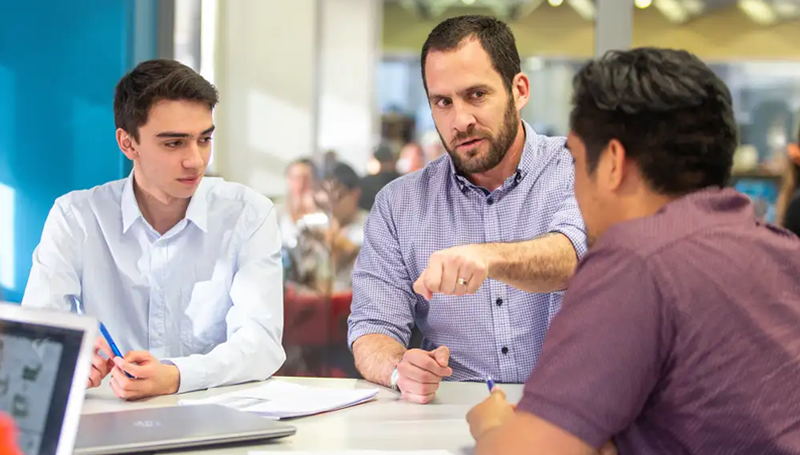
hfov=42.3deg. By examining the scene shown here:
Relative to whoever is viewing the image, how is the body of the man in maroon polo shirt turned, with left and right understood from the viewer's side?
facing away from the viewer and to the left of the viewer

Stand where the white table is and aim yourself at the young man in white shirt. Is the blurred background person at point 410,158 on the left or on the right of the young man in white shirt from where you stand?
right

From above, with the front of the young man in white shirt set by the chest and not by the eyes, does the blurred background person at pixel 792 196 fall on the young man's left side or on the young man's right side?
on the young man's left side

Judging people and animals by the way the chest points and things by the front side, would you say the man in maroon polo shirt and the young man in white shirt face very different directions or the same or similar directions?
very different directions

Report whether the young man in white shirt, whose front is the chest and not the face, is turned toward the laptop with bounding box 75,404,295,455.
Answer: yes

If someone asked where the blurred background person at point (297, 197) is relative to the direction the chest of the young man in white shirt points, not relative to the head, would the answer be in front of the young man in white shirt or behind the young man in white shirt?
behind

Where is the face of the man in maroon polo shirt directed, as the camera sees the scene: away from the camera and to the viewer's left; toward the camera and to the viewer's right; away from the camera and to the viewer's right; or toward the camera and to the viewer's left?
away from the camera and to the viewer's left

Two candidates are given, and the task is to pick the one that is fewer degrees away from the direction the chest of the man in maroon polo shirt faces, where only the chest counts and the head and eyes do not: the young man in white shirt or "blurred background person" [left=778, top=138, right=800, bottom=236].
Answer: the young man in white shirt

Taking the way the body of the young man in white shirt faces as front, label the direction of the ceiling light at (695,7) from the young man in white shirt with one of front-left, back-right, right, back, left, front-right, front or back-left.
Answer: back-left

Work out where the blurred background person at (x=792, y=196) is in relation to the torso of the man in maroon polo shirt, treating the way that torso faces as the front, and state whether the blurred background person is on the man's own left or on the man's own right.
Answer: on the man's own right

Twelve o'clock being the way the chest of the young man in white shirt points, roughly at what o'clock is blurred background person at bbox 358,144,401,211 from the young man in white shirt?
The blurred background person is roughly at 7 o'clock from the young man in white shirt.

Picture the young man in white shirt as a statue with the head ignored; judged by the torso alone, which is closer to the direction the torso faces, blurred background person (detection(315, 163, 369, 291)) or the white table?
the white table

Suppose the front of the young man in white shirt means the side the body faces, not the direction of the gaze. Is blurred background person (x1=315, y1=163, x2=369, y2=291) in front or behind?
behind

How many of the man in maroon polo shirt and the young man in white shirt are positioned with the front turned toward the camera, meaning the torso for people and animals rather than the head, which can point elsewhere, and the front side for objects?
1
